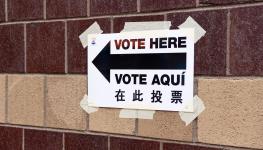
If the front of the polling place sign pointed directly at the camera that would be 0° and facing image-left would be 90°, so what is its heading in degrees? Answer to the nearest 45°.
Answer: approximately 45°
